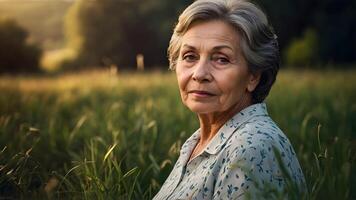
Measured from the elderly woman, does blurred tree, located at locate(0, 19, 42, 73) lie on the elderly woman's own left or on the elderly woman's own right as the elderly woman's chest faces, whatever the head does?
on the elderly woman's own right

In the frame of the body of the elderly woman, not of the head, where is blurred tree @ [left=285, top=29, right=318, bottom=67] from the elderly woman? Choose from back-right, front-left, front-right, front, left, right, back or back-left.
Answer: back-right

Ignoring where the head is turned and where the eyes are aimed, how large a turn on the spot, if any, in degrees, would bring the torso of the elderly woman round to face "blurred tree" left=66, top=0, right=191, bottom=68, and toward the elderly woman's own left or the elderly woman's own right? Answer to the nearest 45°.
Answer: approximately 135° to the elderly woman's own right

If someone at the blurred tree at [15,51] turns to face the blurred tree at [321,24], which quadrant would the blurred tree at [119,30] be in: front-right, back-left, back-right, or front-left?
front-left

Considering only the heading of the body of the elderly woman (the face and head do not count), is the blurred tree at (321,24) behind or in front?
behind

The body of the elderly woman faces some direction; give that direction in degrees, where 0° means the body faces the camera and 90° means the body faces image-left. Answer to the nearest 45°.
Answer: approximately 45°
